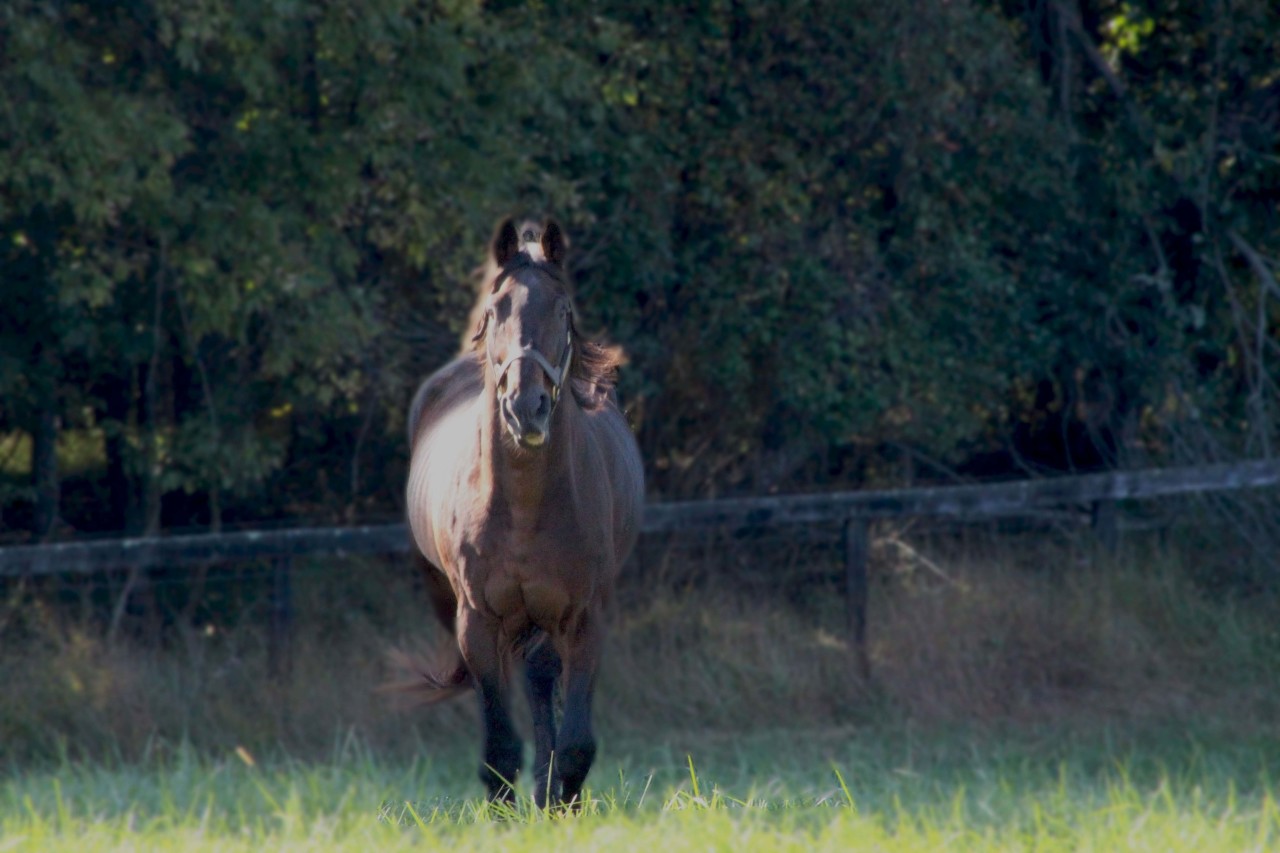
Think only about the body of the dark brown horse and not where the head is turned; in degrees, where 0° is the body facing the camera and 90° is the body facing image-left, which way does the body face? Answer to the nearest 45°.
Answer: approximately 0°

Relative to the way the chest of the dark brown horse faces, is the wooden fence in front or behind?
behind
